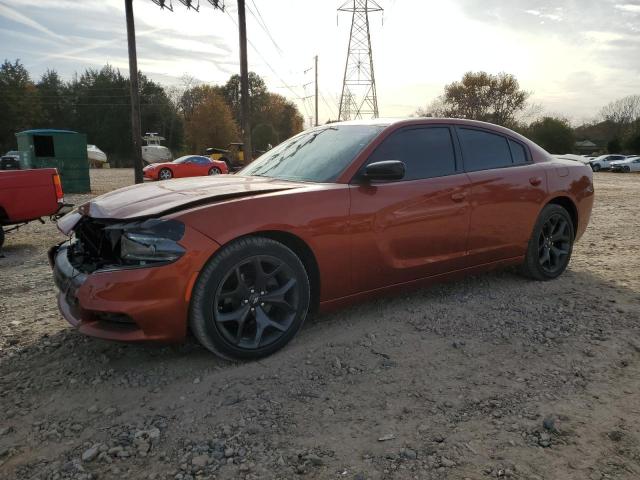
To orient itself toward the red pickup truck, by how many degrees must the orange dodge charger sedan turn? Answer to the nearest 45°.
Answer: approximately 90° to its right

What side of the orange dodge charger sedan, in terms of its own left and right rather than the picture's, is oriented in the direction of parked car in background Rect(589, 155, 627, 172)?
back

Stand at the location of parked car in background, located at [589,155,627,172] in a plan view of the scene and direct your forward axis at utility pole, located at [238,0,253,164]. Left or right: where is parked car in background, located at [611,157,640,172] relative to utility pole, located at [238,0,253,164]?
left

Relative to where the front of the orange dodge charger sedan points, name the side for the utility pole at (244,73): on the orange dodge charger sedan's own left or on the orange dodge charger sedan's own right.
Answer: on the orange dodge charger sedan's own right

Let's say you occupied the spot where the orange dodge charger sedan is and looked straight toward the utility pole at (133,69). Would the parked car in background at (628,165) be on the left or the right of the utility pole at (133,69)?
right

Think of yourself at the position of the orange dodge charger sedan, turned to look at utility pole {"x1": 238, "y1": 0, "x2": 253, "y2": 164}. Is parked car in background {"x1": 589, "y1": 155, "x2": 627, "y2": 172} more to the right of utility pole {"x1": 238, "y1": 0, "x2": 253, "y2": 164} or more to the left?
right

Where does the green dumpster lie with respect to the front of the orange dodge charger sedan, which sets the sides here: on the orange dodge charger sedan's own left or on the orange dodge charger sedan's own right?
on the orange dodge charger sedan's own right

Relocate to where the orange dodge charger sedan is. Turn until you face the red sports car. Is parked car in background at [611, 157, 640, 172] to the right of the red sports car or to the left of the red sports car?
right

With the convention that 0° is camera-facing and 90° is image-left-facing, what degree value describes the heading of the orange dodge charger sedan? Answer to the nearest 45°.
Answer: approximately 45°

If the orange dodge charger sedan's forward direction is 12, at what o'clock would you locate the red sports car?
The red sports car is roughly at 4 o'clock from the orange dodge charger sedan.

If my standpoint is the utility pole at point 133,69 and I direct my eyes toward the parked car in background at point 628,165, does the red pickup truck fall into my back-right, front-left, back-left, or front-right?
back-right

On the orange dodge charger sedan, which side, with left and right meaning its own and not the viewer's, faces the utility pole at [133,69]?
right
